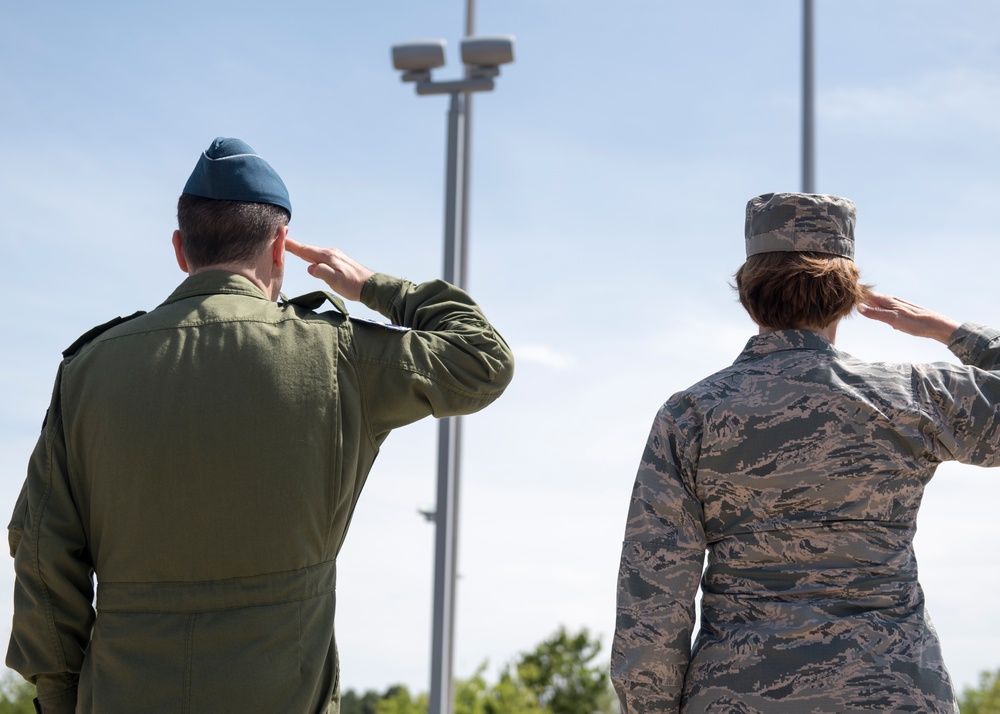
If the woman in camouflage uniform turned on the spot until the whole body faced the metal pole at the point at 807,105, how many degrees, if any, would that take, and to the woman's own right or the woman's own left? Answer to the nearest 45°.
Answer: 0° — they already face it

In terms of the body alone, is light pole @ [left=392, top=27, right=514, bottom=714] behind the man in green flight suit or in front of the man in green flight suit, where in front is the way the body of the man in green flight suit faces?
in front

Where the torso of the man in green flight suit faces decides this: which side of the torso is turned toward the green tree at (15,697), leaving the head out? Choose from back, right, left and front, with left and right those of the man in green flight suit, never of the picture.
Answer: front

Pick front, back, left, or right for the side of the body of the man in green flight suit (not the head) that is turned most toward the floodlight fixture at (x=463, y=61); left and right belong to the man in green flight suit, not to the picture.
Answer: front

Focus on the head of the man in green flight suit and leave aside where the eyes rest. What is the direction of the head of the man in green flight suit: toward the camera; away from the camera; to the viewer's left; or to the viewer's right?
away from the camera

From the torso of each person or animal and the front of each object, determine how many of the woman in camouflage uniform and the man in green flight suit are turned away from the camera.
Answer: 2

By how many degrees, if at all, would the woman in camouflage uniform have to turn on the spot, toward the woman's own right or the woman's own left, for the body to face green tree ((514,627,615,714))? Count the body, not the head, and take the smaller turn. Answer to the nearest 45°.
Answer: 0° — they already face it

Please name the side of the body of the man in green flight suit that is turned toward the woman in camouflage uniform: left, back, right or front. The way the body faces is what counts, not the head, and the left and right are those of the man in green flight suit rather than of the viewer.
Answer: right

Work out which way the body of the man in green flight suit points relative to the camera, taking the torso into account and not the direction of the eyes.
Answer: away from the camera

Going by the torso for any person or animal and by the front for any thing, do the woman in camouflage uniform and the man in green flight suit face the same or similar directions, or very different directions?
same or similar directions

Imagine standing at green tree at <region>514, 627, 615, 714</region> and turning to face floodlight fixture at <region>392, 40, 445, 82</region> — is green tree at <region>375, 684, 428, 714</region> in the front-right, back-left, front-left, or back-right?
front-right

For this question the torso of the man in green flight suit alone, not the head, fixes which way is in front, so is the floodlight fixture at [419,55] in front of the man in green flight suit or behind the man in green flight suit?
in front

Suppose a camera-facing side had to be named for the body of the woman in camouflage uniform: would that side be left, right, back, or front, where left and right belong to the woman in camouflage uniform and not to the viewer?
back
